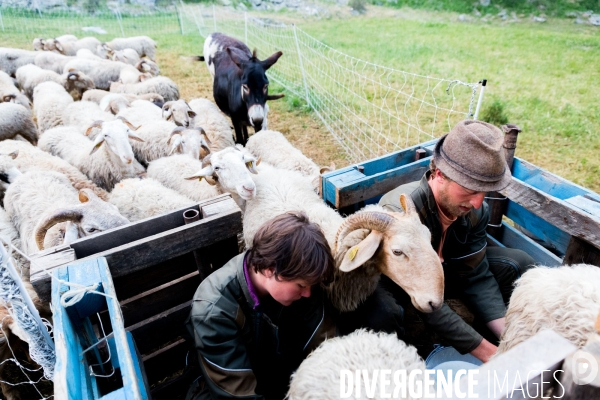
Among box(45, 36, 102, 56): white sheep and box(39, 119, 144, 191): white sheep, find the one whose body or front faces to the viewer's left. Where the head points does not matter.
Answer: box(45, 36, 102, 56): white sheep

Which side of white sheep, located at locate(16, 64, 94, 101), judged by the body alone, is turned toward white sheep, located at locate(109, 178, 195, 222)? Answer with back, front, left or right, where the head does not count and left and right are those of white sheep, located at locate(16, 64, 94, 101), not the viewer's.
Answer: right

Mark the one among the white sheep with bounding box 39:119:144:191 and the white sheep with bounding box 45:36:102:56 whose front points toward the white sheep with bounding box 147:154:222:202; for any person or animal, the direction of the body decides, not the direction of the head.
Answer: the white sheep with bounding box 39:119:144:191

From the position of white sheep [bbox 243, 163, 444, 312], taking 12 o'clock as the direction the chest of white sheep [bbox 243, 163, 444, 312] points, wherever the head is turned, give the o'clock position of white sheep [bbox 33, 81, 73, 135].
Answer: white sheep [bbox 33, 81, 73, 135] is roughly at 6 o'clock from white sheep [bbox 243, 163, 444, 312].

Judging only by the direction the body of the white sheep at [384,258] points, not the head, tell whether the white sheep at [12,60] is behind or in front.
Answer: behind

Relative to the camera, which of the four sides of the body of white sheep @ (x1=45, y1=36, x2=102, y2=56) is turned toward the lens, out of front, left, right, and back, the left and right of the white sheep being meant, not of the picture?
left
